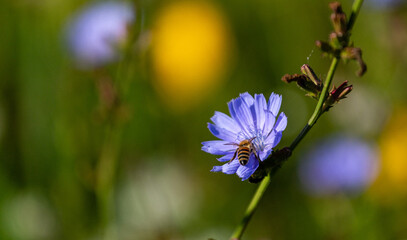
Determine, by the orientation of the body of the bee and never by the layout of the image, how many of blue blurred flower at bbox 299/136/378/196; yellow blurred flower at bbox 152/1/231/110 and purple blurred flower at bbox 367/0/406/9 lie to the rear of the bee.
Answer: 0

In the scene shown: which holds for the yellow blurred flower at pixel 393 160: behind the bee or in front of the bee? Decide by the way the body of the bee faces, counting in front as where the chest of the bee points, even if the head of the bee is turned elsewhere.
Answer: in front

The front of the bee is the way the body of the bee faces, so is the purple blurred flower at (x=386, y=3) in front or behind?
in front

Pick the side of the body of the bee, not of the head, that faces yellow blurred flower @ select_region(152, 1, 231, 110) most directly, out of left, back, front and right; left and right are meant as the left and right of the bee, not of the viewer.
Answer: front

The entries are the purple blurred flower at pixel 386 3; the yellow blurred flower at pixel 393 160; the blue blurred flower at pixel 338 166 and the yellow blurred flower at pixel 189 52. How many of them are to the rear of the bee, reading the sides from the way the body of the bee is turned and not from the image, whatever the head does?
0

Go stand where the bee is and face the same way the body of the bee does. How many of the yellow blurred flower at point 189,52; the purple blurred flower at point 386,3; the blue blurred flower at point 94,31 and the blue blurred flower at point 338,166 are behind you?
0

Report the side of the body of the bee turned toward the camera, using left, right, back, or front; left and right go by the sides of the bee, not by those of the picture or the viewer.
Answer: back

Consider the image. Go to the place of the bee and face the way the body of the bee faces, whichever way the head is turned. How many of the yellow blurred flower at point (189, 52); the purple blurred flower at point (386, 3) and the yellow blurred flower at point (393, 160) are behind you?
0

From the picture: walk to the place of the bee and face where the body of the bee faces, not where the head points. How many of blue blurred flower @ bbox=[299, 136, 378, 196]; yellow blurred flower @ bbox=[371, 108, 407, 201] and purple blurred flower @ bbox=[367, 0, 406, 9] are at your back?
0
